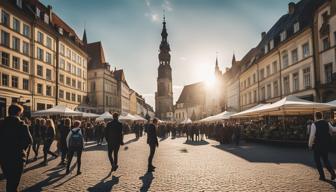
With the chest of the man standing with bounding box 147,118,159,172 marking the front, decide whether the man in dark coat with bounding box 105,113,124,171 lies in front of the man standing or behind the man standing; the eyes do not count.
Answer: behind

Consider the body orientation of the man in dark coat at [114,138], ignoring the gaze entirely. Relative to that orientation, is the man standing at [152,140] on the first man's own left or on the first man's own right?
on the first man's own right

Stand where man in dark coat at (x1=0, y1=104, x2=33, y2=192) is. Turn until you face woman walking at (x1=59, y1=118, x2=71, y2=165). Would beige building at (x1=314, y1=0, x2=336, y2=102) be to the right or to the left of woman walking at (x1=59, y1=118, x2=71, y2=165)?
right

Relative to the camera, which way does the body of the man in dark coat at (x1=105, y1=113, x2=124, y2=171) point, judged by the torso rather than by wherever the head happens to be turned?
away from the camera

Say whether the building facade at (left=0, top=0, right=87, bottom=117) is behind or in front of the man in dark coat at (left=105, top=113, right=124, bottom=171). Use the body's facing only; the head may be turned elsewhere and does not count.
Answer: in front

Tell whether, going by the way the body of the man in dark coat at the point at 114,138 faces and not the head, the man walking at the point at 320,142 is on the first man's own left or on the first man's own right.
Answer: on the first man's own right
